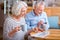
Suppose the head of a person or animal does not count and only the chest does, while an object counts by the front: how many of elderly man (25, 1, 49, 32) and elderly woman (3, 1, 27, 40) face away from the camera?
0

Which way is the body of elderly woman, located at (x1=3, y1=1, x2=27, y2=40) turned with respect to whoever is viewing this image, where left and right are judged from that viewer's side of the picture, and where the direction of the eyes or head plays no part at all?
facing the viewer and to the right of the viewer
